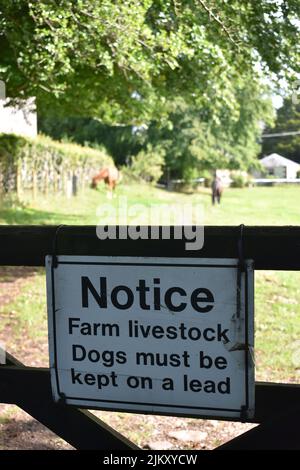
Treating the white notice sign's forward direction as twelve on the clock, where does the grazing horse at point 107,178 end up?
The grazing horse is roughly at 6 o'clock from the white notice sign.

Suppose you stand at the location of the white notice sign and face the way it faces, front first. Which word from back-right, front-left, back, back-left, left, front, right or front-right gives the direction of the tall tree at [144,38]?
back

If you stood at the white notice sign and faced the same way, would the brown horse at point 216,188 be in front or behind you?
behind

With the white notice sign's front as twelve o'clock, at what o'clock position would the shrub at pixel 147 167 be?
The shrub is roughly at 6 o'clock from the white notice sign.

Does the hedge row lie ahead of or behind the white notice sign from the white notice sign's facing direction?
behind

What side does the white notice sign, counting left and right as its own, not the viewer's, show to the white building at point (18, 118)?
back
